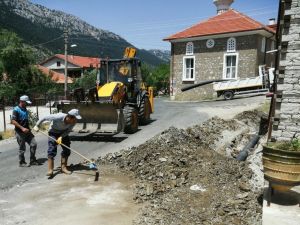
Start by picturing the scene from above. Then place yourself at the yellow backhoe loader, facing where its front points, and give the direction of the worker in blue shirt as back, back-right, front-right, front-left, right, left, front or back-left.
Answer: front

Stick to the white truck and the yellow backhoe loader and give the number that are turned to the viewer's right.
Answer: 1

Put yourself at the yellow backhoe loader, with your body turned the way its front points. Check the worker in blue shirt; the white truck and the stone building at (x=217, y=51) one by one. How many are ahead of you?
1

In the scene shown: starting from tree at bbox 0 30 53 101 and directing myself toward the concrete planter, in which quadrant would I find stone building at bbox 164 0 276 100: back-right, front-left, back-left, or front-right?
front-left

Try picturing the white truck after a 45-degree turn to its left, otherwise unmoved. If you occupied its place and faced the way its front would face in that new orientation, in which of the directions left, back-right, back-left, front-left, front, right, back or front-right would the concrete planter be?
back-right

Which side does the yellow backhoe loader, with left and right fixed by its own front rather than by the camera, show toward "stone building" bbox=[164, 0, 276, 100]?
back

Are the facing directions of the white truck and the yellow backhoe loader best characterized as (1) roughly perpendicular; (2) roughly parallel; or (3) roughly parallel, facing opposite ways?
roughly perpendicular

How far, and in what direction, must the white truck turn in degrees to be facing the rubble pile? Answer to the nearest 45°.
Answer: approximately 90° to its right

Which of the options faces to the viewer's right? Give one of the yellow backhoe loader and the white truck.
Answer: the white truck

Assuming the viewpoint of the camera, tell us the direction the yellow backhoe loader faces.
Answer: facing the viewer and to the left of the viewer

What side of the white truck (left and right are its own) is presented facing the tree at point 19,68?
back

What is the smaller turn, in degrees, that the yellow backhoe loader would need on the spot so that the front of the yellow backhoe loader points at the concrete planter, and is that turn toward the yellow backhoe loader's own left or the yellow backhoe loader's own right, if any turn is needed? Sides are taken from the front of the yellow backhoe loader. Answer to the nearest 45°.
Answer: approximately 45° to the yellow backhoe loader's own left

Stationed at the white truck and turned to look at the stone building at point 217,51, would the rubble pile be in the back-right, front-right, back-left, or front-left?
back-left

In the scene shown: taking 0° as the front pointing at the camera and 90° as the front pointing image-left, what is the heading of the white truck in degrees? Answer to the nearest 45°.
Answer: approximately 270°
